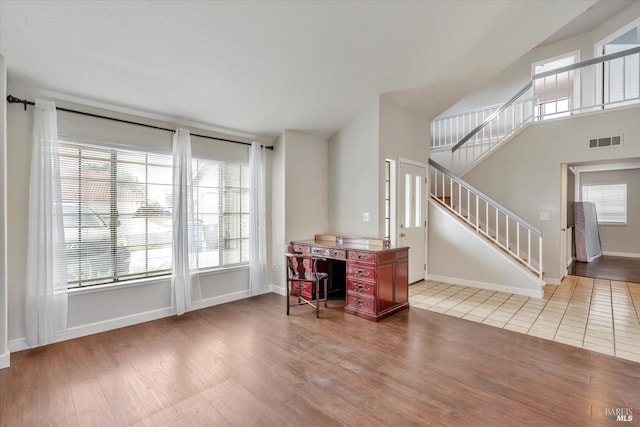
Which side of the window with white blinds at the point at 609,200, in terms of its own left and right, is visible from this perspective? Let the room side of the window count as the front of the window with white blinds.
front

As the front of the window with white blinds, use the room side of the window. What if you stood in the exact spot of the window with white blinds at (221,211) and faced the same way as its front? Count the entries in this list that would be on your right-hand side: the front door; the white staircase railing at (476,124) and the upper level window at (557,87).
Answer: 0

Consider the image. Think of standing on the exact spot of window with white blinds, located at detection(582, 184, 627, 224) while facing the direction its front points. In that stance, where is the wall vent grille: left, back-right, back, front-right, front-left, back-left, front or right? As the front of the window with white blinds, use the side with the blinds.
front

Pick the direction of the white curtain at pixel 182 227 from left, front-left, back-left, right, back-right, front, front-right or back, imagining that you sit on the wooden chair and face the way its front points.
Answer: back-left

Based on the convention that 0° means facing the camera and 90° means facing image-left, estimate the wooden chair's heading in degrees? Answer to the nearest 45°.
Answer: approximately 225°

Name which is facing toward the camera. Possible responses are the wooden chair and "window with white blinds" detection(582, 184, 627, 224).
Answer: the window with white blinds

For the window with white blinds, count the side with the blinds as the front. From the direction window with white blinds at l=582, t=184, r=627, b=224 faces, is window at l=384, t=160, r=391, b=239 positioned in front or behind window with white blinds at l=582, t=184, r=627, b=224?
in front

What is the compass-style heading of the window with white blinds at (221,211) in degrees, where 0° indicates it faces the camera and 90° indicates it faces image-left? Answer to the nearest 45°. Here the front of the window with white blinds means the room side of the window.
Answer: approximately 315°

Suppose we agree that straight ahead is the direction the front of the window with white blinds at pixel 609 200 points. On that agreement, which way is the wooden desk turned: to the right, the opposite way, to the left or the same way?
the same way

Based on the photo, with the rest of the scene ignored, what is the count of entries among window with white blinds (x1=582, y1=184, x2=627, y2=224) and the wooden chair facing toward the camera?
1

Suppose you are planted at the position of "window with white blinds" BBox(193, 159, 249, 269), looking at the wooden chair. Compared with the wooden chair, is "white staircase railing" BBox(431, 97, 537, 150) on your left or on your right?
left

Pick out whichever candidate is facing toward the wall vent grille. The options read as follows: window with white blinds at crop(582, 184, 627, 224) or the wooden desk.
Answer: the window with white blinds

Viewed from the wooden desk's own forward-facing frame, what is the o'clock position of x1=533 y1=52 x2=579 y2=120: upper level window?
The upper level window is roughly at 6 o'clock from the wooden desk.

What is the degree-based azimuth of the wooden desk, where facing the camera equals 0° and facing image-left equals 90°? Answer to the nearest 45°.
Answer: approximately 45°

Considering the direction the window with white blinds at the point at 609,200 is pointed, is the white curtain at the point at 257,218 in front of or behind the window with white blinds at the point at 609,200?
in front

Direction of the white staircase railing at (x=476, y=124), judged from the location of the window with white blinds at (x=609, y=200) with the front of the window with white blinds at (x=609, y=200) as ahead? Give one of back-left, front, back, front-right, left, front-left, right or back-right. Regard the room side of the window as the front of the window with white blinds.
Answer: front-right

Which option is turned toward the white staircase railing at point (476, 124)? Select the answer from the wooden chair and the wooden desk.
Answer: the wooden chair

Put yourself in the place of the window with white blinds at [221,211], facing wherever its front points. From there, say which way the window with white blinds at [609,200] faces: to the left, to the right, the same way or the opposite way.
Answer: to the right
